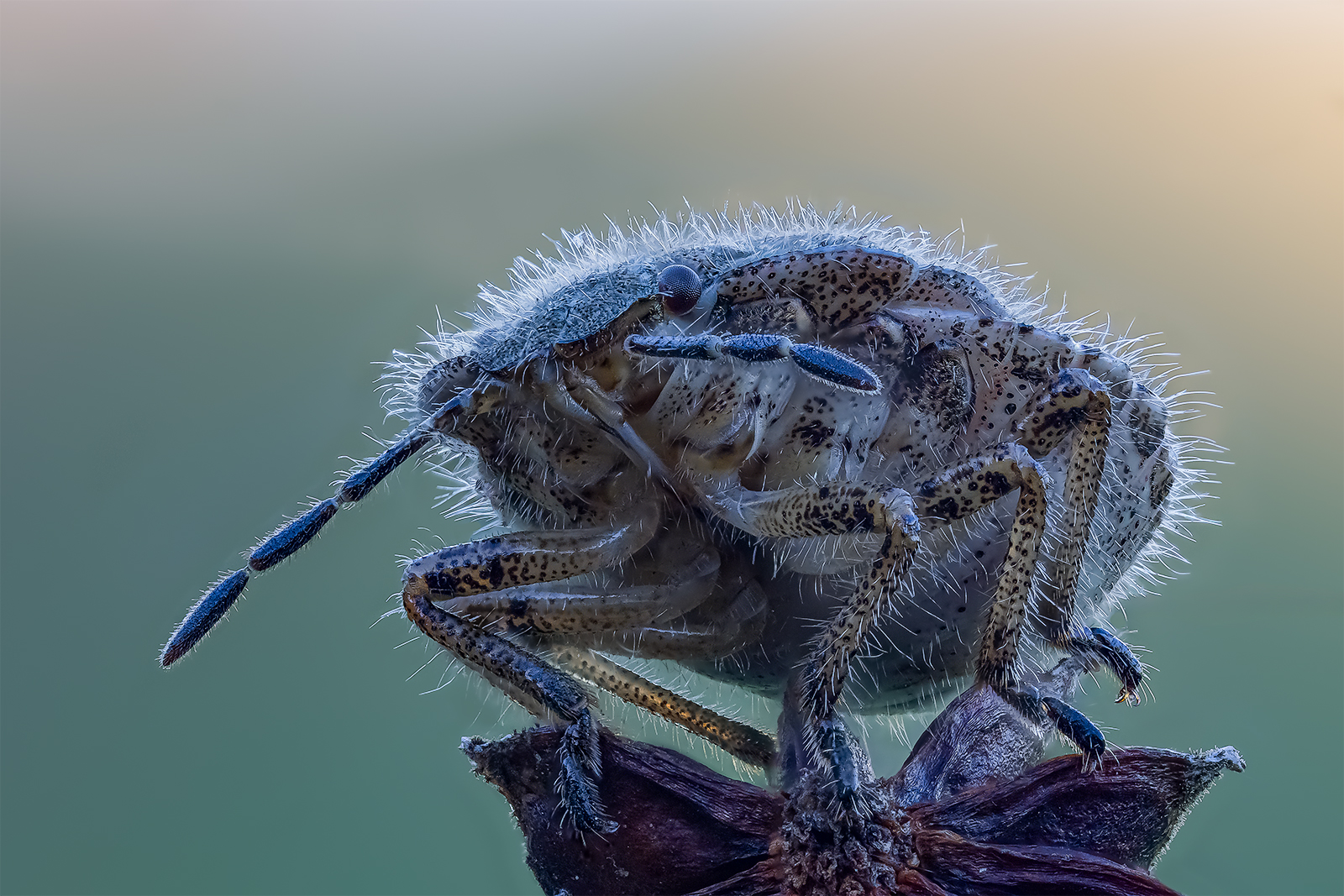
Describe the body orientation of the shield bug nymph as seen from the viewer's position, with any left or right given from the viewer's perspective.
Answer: facing the viewer and to the left of the viewer
